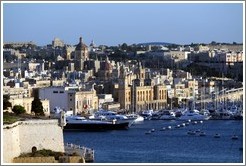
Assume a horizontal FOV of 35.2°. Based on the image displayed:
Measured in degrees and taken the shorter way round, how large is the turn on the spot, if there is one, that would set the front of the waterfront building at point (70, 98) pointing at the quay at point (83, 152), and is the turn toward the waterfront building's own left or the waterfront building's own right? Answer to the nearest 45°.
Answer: approximately 45° to the waterfront building's own right

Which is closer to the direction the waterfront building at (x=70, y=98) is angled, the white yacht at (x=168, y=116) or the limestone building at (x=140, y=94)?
the white yacht

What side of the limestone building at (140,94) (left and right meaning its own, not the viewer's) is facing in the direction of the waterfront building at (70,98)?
right

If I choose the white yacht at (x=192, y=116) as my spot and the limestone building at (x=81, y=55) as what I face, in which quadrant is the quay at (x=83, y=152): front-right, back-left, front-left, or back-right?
back-left

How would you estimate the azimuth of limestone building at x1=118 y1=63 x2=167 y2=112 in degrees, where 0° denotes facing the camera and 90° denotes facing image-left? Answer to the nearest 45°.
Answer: approximately 315°

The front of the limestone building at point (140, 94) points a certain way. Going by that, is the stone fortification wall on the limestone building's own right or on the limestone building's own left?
on the limestone building's own right
